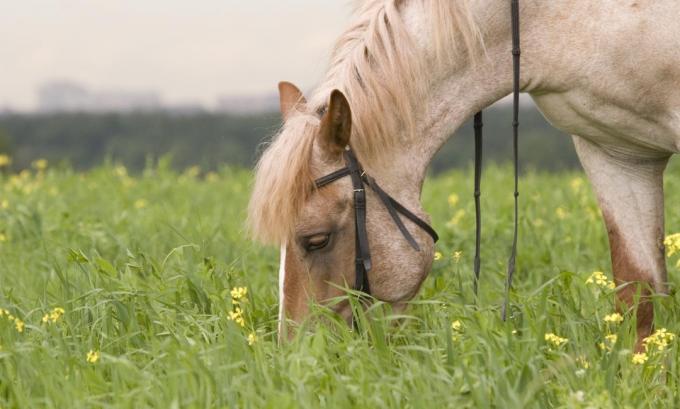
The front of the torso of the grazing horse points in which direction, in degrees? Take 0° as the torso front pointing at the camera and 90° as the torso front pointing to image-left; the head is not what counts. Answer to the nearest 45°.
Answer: approximately 90°

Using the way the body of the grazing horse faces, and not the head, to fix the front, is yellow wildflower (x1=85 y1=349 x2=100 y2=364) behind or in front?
in front

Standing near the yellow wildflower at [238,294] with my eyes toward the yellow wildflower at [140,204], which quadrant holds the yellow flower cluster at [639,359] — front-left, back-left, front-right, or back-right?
back-right

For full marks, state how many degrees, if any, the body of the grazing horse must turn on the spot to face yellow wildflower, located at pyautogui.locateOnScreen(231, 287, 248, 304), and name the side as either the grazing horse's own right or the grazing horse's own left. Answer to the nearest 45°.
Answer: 0° — it already faces it

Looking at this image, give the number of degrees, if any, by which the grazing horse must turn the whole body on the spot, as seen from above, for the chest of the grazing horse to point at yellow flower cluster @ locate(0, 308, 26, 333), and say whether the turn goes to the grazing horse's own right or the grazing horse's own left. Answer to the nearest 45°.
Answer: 0° — it already faces it

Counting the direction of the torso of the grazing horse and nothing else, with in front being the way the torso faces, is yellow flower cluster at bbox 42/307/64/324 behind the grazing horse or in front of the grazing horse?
in front

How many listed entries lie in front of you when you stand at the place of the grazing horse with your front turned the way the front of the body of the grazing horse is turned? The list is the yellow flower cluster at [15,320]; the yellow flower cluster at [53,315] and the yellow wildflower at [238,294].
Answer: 3
